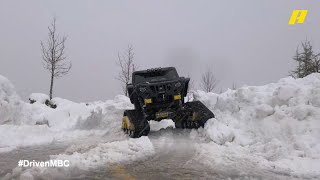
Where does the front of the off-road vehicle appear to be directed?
toward the camera

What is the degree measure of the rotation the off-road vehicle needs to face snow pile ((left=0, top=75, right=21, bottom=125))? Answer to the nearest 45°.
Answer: approximately 90° to its right

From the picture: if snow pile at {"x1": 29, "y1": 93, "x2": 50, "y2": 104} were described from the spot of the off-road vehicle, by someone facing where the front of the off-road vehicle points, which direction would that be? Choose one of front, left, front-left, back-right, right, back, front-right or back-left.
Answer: back-right
